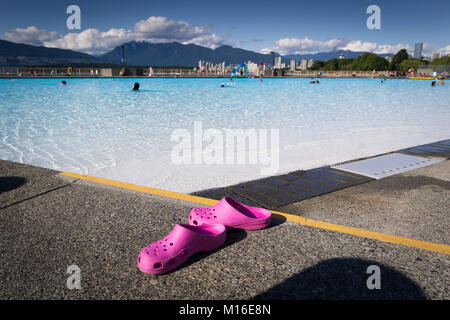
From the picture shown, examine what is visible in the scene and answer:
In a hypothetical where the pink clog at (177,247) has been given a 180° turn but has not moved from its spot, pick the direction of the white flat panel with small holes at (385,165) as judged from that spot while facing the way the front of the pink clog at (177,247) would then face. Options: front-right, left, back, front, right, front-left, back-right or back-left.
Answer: front

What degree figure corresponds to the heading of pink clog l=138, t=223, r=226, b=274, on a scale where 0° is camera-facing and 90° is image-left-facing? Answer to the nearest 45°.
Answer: approximately 45°

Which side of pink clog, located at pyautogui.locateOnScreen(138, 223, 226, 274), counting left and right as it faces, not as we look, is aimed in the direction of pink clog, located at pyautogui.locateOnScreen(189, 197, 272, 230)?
back
